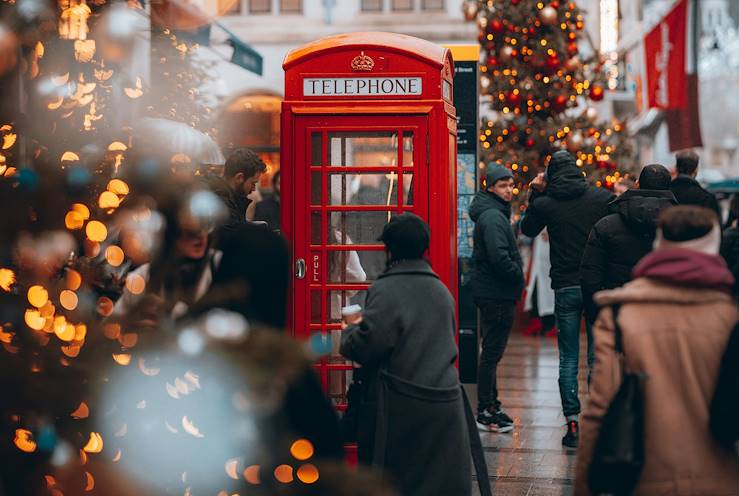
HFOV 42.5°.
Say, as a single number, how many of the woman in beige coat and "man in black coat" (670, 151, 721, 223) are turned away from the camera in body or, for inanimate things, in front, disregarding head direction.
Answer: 2

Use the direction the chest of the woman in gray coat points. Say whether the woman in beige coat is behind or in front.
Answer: behind

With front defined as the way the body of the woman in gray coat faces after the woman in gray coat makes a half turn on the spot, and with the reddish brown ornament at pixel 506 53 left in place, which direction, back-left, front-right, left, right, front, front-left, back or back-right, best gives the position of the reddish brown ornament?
back-left

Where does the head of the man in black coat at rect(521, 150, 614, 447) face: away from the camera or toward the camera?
away from the camera

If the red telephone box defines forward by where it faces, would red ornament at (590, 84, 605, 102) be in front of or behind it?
behind

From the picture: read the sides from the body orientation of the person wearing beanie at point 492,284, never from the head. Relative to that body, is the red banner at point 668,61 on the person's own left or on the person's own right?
on the person's own left

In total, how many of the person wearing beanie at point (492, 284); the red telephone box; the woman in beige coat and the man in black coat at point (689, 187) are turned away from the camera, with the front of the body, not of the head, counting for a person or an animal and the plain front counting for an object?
2

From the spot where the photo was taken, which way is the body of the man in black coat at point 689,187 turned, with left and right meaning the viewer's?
facing away from the viewer

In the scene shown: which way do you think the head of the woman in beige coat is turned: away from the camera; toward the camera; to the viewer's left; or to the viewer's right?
away from the camera

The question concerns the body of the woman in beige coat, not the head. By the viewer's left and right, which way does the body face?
facing away from the viewer

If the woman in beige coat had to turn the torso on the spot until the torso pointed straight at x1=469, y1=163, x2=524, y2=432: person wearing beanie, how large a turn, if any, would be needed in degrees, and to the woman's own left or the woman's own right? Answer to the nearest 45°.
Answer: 0° — they already face them
